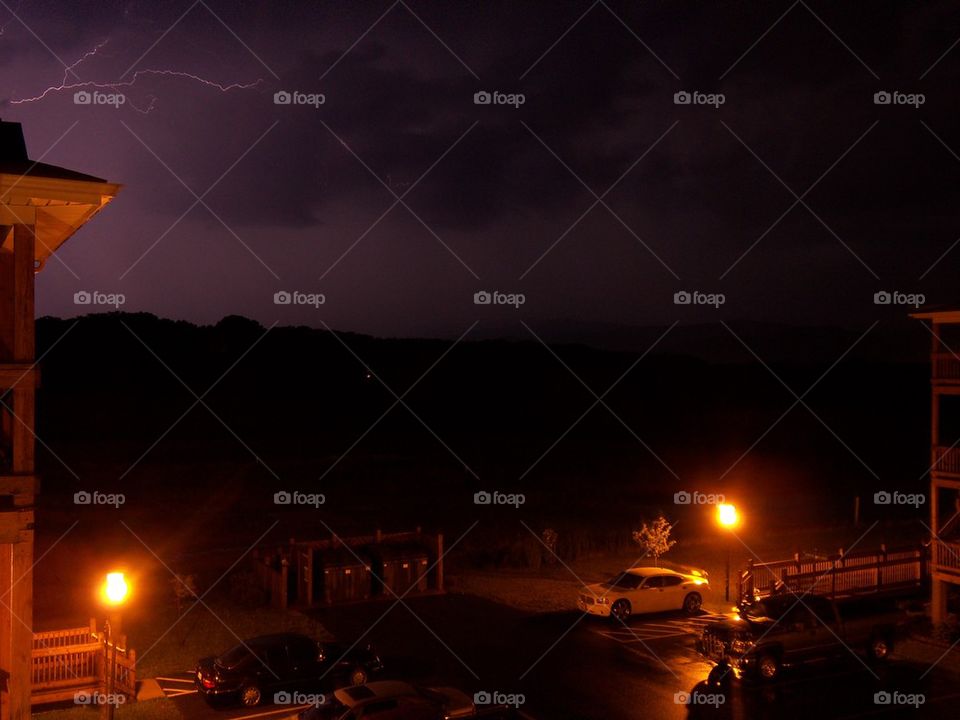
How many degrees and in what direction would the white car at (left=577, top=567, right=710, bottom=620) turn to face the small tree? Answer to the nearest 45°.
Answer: approximately 135° to its right

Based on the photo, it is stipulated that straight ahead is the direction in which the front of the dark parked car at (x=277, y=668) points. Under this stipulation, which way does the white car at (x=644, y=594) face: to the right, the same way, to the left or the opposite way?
the opposite way

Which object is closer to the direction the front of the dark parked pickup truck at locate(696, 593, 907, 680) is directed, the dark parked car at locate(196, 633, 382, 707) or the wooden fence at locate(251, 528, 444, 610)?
the dark parked car

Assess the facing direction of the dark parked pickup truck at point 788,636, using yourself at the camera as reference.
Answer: facing the viewer and to the left of the viewer

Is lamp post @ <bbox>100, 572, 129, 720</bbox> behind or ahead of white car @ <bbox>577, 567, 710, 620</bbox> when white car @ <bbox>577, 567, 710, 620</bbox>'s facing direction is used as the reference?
ahead

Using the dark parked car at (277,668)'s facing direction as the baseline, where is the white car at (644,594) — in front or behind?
in front

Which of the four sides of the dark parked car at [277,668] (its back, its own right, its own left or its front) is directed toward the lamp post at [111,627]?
back

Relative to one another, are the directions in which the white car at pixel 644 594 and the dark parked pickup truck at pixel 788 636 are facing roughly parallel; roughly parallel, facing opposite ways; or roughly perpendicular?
roughly parallel

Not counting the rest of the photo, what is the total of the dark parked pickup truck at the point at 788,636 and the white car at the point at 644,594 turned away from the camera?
0
